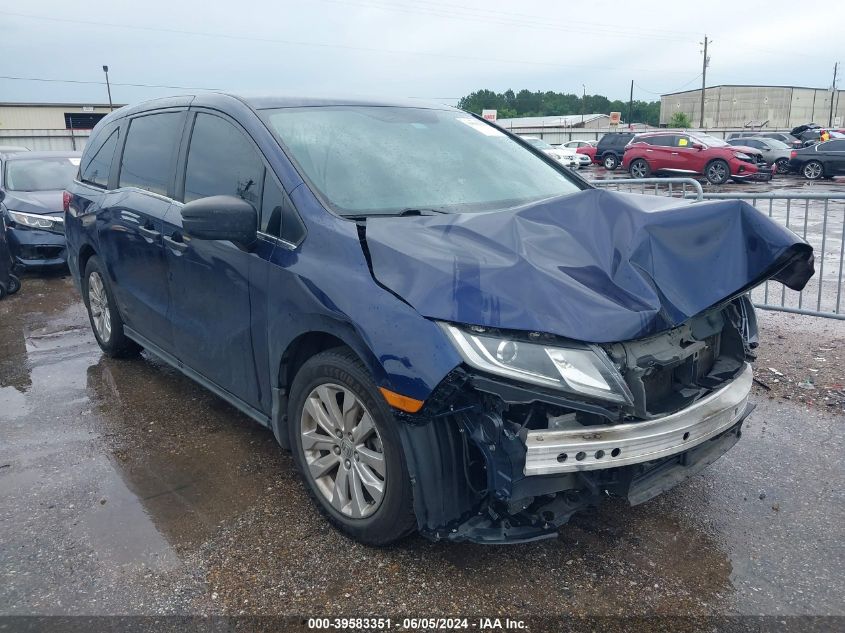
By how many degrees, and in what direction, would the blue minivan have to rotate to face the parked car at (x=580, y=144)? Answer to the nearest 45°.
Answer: approximately 135° to its left

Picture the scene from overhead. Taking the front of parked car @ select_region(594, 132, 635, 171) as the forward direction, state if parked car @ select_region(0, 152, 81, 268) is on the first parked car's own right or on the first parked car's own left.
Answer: on the first parked car's own right

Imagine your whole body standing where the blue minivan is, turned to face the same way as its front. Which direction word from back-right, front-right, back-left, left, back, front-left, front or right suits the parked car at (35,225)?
back

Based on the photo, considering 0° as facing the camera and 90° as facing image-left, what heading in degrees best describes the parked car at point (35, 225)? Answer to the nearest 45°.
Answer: approximately 315°

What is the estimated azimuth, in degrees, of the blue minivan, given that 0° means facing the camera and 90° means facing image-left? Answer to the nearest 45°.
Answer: approximately 315°
